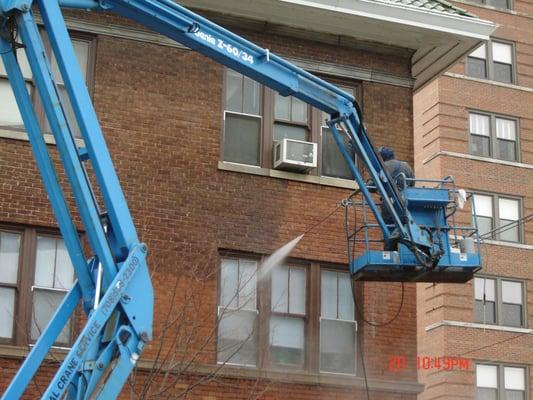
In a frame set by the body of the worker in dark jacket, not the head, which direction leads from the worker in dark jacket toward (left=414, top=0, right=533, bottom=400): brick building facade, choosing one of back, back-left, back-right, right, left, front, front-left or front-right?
front-right

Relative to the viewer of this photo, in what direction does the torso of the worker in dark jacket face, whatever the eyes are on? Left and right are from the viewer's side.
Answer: facing away from the viewer and to the left of the viewer

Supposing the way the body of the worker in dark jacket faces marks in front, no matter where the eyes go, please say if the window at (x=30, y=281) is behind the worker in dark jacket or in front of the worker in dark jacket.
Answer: in front

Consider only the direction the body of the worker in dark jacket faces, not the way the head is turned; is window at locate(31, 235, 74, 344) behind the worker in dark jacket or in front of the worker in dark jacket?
in front

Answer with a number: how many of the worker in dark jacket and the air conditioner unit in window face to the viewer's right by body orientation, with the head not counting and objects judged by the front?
0

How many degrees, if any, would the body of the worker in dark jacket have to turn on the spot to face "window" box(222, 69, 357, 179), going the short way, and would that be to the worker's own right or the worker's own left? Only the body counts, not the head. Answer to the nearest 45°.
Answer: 0° — they already face it
